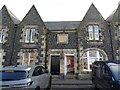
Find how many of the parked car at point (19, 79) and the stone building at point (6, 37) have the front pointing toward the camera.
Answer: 1

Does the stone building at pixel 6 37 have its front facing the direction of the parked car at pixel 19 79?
yes

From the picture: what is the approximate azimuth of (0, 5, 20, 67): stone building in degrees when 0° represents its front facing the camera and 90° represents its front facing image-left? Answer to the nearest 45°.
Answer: approximately 0°

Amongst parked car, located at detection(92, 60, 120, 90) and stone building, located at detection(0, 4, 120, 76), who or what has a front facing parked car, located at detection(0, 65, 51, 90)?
the stone building

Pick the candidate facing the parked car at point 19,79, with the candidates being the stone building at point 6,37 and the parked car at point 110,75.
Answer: the stone building

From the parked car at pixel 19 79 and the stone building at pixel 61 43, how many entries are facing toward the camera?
1
